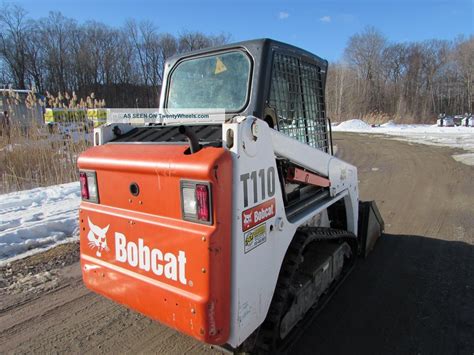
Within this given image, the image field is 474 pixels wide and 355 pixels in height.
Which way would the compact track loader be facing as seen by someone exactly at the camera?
facing away from the viewer and to the right of the viewer
